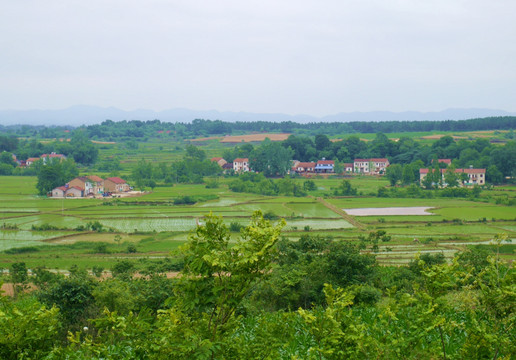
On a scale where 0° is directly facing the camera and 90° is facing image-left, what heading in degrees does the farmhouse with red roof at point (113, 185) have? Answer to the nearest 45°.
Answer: approximately 315°

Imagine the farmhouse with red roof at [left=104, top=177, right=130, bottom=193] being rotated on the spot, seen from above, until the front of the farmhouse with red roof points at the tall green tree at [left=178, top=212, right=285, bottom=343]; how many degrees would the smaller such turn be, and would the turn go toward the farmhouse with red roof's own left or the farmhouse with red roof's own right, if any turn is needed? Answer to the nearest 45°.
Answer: approximately 45° to the farmhouse with red roof's own right

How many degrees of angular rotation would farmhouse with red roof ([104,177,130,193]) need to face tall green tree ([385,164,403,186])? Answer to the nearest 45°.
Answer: approximately 45° to its left
